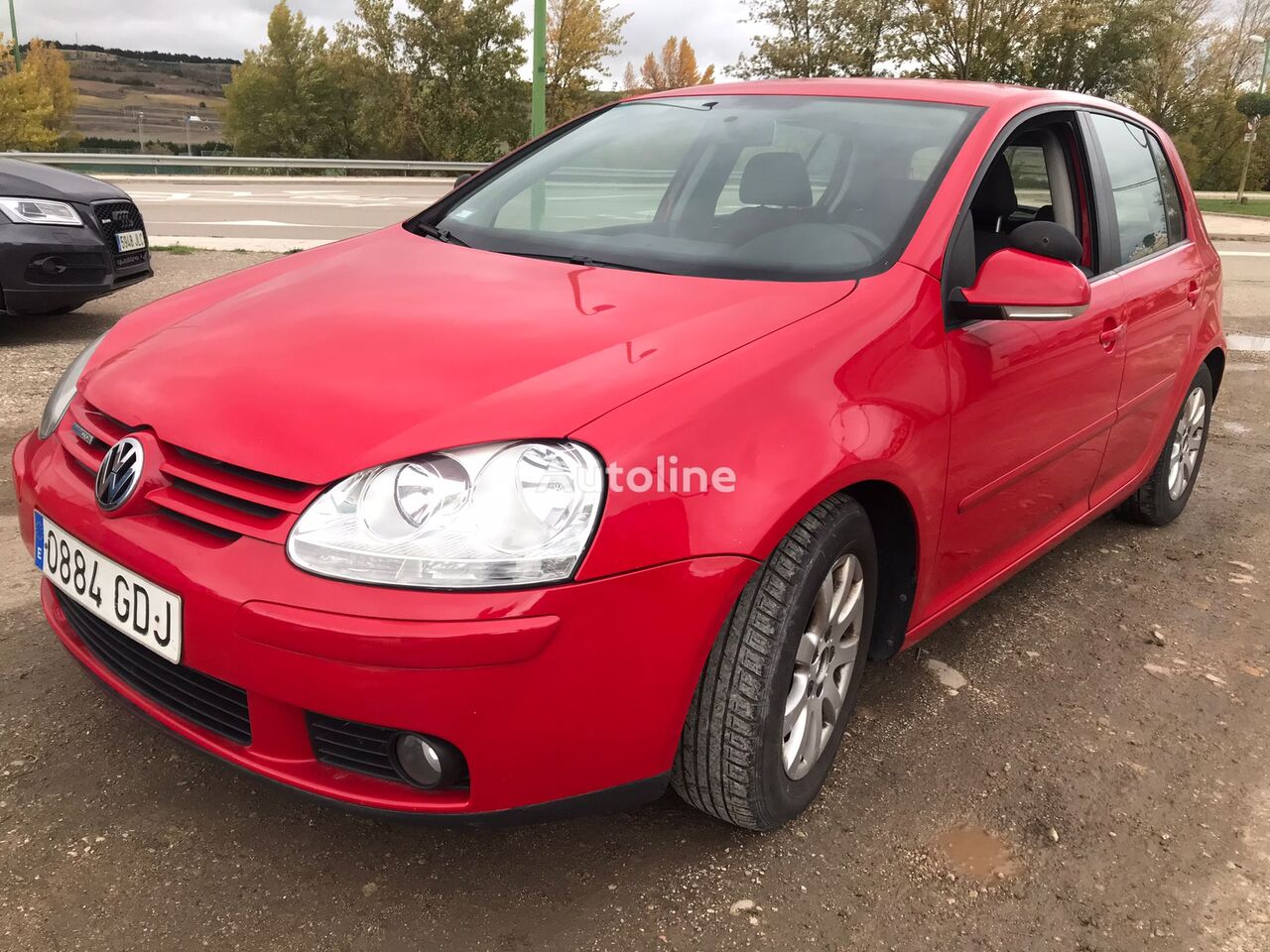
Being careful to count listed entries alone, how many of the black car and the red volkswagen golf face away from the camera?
0

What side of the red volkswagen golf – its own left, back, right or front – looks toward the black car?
right

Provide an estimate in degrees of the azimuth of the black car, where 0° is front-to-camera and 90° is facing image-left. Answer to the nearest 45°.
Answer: approximately 315°

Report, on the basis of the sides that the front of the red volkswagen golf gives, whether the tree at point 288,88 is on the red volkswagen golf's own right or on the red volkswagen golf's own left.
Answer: on the red volkswagen golf's own right

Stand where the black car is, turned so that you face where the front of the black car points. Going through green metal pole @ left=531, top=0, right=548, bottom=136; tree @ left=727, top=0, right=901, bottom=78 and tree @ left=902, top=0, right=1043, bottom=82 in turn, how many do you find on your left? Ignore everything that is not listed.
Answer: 3

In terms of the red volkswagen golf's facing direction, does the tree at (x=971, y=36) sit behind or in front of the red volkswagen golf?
behind

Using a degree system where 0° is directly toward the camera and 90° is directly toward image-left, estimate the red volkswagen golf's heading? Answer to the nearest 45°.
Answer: approximately 45°

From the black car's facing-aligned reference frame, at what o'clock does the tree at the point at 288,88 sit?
The tree is roughly at 8 o'clock from the black car.

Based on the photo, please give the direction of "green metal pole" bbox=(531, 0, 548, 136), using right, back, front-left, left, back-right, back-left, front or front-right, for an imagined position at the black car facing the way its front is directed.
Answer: left

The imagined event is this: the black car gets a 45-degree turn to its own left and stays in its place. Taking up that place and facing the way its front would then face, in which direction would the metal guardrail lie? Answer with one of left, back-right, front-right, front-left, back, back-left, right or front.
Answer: left
